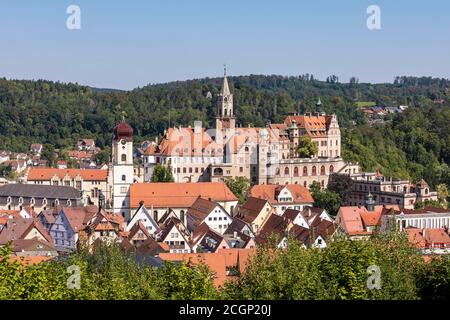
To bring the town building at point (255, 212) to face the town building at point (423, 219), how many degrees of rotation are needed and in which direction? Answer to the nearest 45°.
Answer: approximately 45° to its left

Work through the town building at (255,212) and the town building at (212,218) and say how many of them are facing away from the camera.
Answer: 0

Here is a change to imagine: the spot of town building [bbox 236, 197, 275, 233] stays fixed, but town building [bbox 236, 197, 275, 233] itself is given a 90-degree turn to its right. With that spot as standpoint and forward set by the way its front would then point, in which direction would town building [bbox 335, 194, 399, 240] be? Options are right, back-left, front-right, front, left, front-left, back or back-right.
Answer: back-left

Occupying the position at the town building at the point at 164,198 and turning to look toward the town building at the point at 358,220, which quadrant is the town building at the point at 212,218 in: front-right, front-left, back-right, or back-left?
front-right

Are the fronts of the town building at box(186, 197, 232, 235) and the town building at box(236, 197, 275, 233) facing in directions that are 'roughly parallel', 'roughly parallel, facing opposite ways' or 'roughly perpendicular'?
roughly parallel

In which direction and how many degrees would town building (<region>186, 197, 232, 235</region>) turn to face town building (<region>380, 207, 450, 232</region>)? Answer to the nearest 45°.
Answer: approximately 45° to its left

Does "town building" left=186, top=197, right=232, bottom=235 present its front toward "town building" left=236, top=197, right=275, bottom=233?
no

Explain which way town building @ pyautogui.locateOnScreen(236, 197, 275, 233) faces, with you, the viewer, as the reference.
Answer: facing the viewer and to the right of the viewer

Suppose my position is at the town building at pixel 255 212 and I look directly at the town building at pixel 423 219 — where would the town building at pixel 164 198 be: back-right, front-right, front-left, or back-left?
back-left

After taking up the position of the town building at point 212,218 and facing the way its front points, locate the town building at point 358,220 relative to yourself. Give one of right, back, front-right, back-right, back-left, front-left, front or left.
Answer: front-left

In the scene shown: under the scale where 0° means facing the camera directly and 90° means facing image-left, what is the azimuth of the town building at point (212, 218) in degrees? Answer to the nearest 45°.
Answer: approximately 315°
